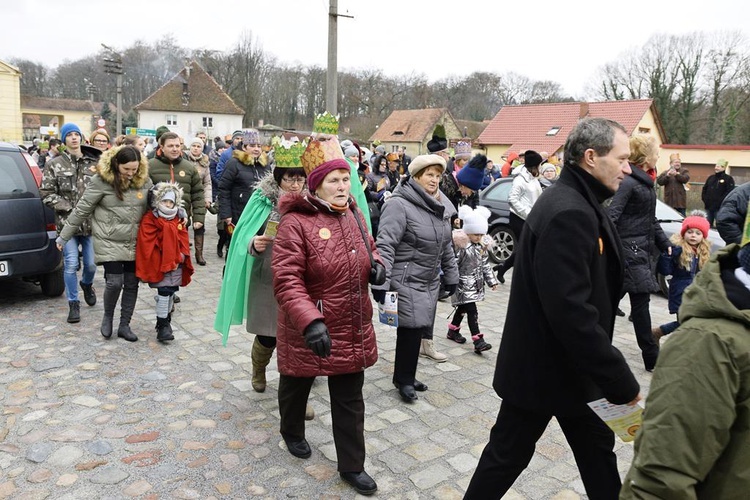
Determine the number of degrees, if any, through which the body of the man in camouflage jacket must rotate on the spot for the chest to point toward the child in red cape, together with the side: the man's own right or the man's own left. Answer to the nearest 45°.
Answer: approximately 45° to the man's own left

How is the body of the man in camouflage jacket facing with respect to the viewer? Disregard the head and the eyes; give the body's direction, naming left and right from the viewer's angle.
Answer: facing the viewer

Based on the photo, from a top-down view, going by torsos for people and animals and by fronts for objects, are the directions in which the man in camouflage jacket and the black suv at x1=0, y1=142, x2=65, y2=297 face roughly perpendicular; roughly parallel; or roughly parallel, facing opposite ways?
roughly parallel, facing opposite ways

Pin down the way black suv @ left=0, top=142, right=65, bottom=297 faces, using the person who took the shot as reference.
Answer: facing away from the viewer

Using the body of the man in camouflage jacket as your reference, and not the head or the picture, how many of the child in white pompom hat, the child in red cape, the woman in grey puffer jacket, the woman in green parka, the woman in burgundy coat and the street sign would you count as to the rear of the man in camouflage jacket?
1

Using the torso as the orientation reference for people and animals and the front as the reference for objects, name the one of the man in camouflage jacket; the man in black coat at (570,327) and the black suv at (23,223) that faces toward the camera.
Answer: the man in camouflage jacket

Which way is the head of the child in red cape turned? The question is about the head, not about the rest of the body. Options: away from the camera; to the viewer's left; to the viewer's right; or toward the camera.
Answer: toward the camera

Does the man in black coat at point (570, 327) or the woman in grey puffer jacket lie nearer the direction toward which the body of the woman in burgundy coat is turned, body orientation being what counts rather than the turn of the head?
the man in black coat

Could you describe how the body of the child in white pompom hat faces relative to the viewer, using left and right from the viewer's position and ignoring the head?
facing the viewer and to the right of the viewer

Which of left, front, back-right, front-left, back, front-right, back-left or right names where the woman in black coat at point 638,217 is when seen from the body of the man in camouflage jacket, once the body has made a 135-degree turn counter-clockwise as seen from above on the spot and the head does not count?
right

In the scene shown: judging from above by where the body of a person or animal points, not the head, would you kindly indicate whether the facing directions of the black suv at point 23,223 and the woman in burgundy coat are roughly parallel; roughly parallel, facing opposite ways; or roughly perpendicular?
roughly parallel, facing opposite ways

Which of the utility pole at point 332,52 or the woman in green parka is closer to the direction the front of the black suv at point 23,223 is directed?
the utility pole

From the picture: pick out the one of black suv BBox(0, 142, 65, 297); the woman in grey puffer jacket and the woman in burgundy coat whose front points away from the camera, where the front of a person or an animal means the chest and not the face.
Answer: the black suv

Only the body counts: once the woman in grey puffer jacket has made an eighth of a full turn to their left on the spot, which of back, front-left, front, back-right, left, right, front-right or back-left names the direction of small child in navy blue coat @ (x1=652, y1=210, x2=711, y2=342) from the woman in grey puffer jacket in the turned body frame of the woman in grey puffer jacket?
front-left

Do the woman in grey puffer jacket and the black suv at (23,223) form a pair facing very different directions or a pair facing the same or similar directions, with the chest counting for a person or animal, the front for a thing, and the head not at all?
very different directions

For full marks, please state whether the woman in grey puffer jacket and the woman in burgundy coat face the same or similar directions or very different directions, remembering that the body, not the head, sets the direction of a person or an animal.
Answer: same or similar directions

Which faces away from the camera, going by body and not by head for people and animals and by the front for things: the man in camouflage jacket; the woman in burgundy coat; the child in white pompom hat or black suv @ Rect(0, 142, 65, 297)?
the black suv
